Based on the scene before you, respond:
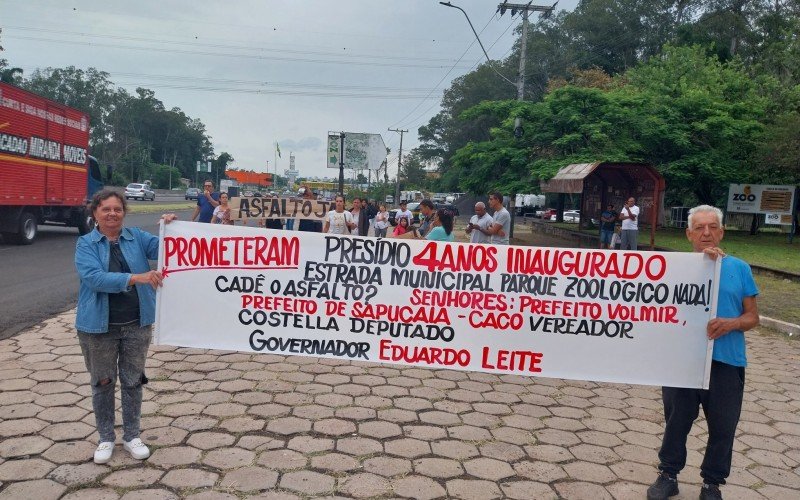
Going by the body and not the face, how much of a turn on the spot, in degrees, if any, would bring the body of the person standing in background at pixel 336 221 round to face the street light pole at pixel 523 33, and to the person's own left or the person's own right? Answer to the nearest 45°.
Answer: approximately 135° to the person's own left

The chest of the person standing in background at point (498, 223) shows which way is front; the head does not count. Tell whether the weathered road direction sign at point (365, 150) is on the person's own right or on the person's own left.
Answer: on the person's own right

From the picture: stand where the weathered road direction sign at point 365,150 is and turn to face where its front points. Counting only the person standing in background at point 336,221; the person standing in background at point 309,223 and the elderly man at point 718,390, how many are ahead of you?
3

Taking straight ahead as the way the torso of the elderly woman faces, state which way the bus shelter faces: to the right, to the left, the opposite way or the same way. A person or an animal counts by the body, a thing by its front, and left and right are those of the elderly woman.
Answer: to the right
